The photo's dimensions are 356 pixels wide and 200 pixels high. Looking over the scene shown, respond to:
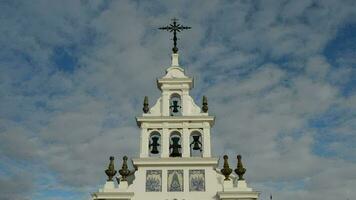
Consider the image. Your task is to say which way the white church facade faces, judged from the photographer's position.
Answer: facing the viewer
